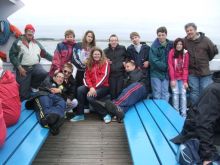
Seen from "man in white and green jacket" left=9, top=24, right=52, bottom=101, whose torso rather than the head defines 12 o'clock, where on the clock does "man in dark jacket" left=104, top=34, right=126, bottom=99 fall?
"man in dark jacket" left=104, top=34, right=126, bottom=99 is roughly at 10 o'clock from "man in white and green jacket" left=9, top=24, right=52, bottom=101.

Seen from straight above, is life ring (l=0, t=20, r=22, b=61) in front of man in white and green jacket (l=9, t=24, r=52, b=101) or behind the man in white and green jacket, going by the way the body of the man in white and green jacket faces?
behind

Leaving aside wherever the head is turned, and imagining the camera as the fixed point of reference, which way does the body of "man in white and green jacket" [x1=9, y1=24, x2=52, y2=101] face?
toward the camera

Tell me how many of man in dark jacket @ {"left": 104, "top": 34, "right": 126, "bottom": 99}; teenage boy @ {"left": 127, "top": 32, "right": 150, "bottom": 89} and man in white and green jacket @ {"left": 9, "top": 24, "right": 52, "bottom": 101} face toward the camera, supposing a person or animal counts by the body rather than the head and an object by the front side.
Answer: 3

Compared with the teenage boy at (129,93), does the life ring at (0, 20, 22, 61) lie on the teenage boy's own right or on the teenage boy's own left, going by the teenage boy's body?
on the teenage boy's own right

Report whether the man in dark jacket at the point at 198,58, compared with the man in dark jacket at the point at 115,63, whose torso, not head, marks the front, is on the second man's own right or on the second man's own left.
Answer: on the second man's own left

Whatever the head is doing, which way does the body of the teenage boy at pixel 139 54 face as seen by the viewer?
toward the camera

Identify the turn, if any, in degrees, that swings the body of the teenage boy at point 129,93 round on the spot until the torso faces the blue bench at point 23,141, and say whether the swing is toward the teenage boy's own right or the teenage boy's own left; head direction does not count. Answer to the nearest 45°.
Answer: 0° — they already face it

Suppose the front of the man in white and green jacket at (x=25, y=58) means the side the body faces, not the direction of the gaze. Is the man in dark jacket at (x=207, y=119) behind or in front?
in front

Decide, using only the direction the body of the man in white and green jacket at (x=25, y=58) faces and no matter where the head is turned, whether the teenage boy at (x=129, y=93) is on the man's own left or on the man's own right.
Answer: on the man's own left

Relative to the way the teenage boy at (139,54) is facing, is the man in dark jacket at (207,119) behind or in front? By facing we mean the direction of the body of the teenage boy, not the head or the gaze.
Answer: in front

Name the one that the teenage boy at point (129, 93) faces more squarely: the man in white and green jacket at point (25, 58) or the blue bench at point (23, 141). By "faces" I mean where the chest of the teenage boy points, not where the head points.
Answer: the blue bench

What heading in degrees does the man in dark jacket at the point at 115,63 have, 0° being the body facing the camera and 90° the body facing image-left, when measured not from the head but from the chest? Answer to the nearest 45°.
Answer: approximately 0°

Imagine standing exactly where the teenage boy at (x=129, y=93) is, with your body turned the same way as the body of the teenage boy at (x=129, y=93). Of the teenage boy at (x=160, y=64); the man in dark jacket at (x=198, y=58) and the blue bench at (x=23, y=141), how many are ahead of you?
1

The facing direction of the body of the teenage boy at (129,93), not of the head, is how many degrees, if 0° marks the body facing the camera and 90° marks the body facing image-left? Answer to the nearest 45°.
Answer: approximately 45°

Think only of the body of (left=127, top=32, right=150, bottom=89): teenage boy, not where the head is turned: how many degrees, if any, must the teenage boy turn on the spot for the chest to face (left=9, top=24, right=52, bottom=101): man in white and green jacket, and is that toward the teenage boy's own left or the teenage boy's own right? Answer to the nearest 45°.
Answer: approximately 90° to the teenage boy's own right

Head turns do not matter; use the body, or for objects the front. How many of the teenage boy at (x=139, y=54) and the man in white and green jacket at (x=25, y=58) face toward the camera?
2

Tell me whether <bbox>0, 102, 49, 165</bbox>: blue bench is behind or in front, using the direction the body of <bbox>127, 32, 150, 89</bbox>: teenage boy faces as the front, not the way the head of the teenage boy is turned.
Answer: in front
